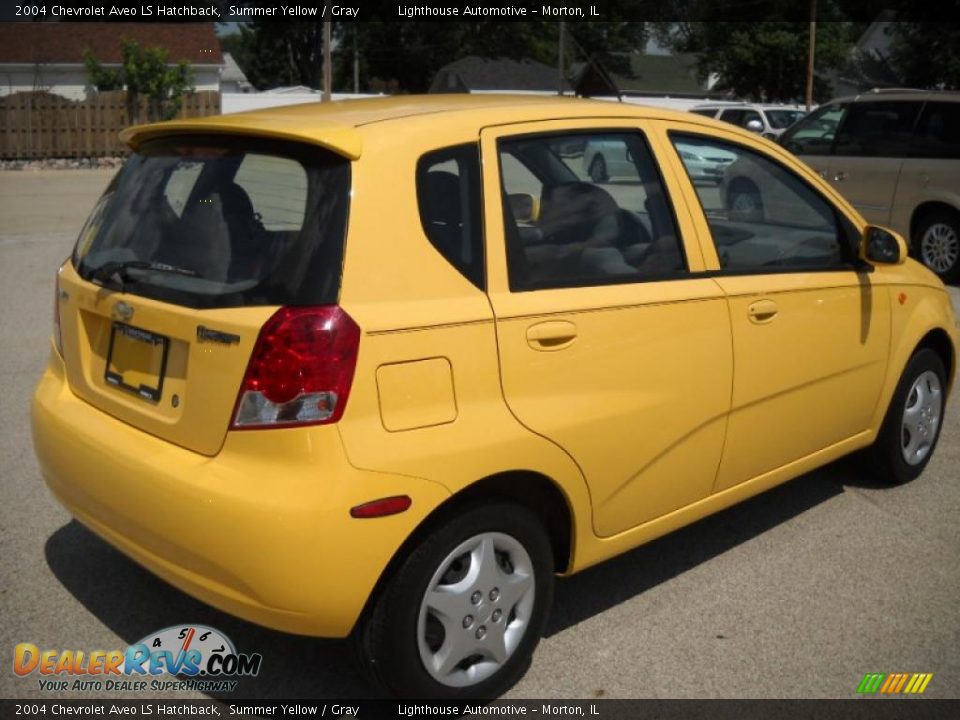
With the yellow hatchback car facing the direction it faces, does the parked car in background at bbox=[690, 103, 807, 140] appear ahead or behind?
ahead

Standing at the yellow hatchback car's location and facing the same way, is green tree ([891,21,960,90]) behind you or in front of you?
in front

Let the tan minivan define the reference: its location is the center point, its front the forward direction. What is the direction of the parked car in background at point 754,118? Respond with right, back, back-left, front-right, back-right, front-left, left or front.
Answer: front-right

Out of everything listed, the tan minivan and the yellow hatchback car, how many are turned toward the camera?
0

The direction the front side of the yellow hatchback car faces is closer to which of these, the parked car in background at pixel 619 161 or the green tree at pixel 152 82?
the parked car in background

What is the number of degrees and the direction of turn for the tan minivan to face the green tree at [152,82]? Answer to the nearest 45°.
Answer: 0° — it already faces it

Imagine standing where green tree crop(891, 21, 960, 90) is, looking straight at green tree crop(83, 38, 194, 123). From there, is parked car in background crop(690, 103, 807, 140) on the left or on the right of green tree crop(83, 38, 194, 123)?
left

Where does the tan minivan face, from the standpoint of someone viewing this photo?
facing away from the viewer and to the left of the viewer

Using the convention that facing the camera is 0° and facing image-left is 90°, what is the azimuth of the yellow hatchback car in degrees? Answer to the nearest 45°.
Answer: approximately 225°

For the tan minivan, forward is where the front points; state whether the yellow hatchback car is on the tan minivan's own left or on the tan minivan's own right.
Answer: on the tan minivan's own left
